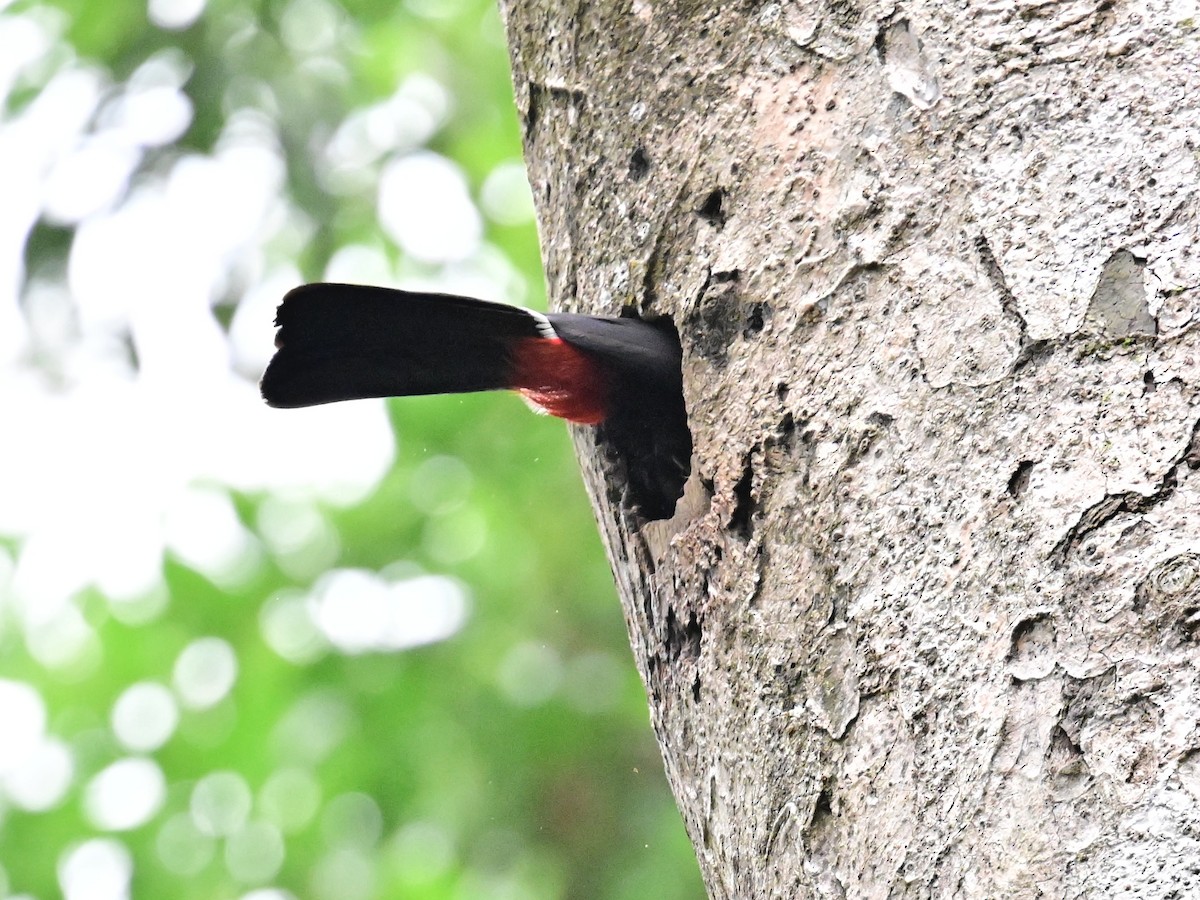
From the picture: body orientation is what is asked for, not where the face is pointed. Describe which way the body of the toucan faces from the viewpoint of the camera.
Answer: to the viewer's right
